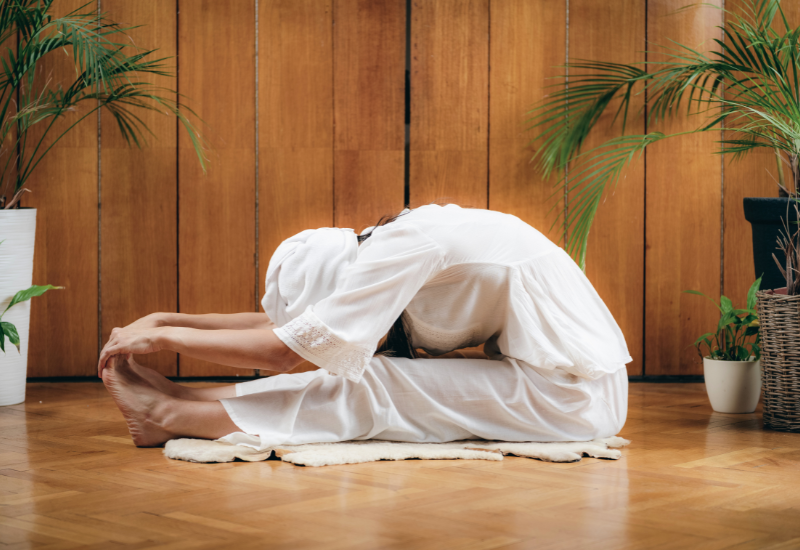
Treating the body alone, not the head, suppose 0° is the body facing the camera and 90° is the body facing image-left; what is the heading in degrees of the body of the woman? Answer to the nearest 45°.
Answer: approximately 90°

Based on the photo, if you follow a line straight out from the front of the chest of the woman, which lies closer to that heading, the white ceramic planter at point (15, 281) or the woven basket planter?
the white ceramic planter

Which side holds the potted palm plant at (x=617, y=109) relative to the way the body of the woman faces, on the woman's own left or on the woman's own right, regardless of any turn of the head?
on the woman's own right

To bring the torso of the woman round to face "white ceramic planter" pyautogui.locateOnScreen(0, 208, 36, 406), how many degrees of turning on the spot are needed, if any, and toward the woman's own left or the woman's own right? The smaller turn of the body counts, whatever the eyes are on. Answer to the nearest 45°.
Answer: approximately 45° to the woman's own right

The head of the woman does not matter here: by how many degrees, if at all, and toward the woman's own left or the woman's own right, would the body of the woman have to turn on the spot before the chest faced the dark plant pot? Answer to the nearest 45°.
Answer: approximately 135° to the woman's own right

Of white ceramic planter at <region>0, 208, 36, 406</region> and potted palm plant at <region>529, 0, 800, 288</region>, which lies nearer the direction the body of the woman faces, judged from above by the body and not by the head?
the white ceramic planter
